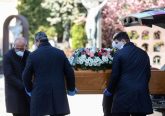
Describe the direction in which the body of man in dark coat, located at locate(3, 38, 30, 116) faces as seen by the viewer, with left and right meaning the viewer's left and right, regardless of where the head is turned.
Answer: facing the viewer and to the right of the viewer

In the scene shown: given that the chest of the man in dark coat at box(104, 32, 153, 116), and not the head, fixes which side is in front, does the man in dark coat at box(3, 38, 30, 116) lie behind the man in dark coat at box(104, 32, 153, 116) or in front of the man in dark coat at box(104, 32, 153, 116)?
in front

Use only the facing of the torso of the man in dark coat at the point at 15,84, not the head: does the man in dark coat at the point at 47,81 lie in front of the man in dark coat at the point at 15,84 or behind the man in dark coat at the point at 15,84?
in front

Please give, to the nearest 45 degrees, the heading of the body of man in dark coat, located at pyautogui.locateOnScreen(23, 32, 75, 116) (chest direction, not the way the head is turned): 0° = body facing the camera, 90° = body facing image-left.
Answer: approximately 180°

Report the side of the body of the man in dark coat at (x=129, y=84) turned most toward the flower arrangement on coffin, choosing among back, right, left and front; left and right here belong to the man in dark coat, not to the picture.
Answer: front

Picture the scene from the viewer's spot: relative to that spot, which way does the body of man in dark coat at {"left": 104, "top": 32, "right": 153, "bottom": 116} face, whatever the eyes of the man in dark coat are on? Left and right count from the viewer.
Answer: facing away from the viewer and to the left of the viewer

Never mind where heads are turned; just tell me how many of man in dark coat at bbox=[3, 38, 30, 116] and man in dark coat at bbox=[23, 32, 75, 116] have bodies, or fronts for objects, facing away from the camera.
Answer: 1

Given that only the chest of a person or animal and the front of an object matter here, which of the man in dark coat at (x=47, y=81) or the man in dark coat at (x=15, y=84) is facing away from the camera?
the man in dark coat at (x=47, y=81)
